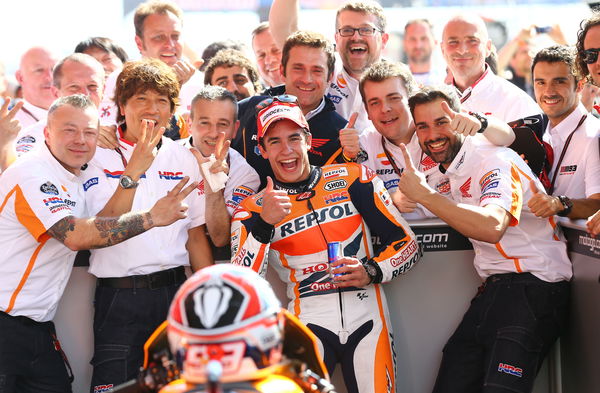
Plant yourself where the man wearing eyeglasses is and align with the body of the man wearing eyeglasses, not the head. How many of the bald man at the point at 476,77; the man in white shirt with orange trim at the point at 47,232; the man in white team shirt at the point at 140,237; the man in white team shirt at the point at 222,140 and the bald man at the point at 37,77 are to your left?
1

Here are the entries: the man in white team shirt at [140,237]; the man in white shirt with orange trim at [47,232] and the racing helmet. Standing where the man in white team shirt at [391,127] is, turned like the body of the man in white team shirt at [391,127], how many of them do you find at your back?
0

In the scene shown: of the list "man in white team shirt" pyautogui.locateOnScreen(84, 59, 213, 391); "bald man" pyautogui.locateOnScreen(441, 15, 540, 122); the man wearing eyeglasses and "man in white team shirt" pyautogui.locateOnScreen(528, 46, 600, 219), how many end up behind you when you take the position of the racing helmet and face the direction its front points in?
0

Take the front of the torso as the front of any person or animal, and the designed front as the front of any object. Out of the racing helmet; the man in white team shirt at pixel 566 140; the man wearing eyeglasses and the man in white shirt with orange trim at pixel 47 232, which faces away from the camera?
the racing helmet

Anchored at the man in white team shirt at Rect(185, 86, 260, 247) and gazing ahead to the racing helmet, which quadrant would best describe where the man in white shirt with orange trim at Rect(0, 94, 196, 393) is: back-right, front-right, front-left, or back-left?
front-right

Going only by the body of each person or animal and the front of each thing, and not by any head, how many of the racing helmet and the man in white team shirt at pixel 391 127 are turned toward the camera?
1

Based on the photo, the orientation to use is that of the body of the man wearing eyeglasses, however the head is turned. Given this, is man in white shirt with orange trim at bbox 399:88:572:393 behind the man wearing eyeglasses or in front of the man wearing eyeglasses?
in front

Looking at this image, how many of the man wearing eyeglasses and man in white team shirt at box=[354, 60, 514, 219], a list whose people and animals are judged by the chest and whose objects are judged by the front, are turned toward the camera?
2

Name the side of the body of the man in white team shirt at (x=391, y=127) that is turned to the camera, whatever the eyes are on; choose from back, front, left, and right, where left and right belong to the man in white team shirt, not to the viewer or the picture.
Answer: front

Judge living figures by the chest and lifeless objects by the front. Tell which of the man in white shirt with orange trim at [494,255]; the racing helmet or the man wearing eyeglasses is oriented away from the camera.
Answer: the racing helmet

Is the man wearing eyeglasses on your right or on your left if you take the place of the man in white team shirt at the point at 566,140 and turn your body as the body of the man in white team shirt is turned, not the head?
on your right

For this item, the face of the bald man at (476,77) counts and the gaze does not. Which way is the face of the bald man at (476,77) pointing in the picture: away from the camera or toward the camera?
toward the camera

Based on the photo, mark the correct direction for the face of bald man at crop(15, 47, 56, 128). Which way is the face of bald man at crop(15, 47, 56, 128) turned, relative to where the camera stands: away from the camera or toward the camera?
toward the camera

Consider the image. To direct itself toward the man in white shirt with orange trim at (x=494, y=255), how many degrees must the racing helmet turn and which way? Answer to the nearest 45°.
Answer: approximately 45° to its right

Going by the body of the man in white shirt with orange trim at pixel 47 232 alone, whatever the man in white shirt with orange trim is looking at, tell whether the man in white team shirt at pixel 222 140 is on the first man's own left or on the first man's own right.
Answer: on the first man's own left

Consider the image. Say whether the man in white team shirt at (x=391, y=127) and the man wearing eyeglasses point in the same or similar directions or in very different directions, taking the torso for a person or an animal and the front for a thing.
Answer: same or similar directions

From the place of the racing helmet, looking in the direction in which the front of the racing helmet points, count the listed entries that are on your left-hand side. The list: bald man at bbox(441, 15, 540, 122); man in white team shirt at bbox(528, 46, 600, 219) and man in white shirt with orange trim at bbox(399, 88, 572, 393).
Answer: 0

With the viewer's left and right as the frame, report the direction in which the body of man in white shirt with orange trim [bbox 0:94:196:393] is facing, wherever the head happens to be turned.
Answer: facing the viewer and to the right of the viewer

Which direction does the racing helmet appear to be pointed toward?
away from the camera

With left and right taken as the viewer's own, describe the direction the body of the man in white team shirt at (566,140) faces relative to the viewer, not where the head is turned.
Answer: facing the viewer and to the left of the viewer
